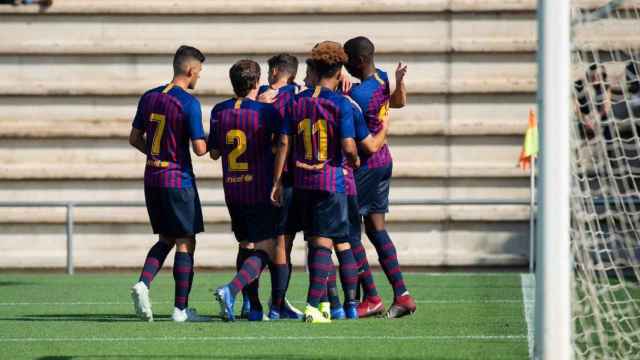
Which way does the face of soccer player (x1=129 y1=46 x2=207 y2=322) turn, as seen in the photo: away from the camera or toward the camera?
away from the camera

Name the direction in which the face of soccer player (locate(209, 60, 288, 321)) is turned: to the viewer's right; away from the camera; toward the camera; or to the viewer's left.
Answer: away from the camera

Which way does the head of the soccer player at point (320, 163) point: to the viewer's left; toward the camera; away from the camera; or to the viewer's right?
away from the camera

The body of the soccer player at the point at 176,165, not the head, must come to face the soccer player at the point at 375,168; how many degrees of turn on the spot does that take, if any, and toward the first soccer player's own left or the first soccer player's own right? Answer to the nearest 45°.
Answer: approximately 45° to the first soccer player's own right

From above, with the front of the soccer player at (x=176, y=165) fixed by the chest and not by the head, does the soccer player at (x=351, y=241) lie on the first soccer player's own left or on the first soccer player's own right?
on the first soccer player's own right

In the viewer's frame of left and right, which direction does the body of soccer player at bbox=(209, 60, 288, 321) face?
facing away from the viewer and to the right of the viewer

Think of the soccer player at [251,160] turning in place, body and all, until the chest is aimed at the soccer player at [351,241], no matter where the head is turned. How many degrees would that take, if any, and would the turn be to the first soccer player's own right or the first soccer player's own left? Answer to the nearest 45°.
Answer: approximately 45° to the first soccer player's own right

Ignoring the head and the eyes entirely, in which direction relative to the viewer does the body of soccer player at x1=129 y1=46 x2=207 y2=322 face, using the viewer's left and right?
facing away from the viewer and to the right of the viewer

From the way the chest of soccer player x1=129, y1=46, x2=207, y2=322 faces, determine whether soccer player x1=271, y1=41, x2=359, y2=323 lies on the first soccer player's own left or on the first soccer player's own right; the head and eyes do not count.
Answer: on the first soccer player's own right

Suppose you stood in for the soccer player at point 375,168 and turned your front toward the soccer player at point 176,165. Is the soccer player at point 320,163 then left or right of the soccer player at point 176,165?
left

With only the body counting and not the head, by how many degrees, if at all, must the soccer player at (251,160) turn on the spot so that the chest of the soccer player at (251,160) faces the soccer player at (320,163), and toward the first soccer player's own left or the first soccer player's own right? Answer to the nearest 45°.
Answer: approximately 90° to the first soccer player's own right

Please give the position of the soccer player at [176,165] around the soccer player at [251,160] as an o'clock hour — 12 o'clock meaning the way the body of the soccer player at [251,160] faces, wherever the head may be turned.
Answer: the soccer player at [176,165] is roughly at 8 o'clock from the soccer player at [251,160].
